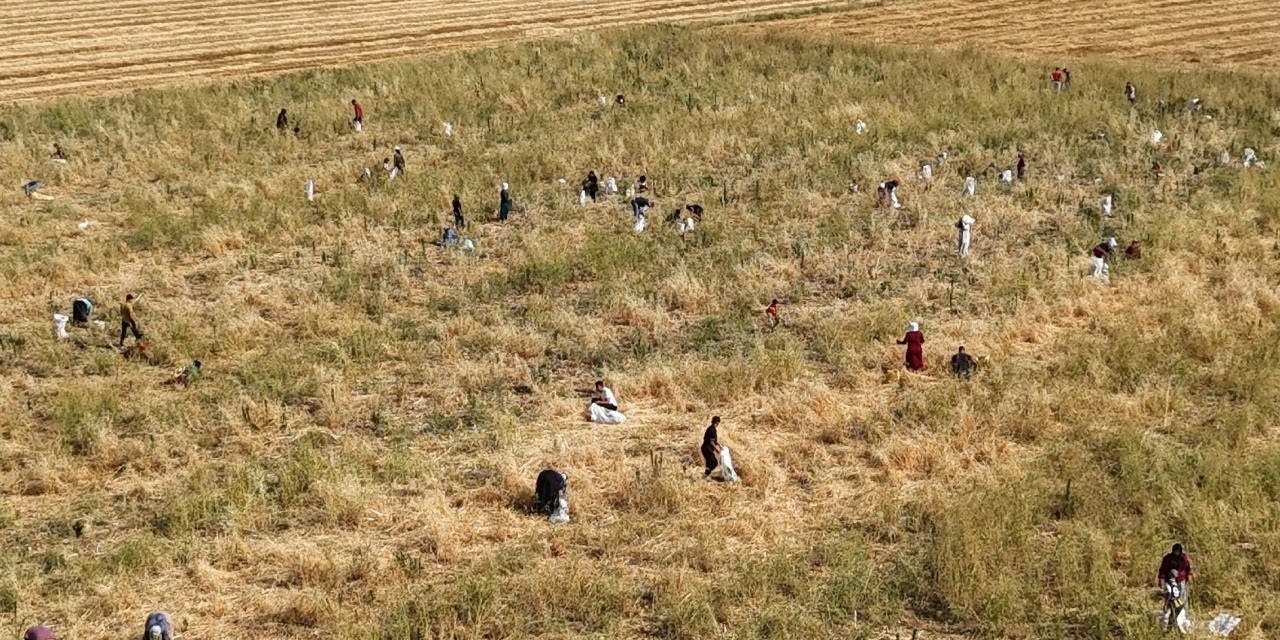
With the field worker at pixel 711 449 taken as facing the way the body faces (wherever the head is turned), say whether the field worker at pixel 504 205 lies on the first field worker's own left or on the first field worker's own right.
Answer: on the first field worker's own left

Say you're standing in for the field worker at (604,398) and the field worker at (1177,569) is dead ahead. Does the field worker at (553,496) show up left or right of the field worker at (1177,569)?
right

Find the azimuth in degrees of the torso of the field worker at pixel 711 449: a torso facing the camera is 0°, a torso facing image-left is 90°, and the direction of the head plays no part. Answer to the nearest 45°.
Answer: approximately 270°

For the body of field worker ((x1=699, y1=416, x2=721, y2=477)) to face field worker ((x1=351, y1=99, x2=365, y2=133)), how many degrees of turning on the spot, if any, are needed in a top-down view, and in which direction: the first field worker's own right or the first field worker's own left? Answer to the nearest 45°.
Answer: approximately 135° to the first field worker's own left

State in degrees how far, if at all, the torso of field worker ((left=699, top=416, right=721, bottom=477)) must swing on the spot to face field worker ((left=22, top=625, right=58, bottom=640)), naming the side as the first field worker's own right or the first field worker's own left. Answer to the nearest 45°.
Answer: approximately 135° to the first field worker's own right

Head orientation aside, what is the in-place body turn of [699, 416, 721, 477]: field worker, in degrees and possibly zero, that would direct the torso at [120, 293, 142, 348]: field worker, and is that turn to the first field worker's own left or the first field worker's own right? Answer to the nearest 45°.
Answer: approximately 135° to the first field worker's own left

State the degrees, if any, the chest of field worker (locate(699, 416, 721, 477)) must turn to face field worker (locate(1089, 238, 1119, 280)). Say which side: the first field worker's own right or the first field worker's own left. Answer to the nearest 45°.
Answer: approximately 45° to the first field worker's own left

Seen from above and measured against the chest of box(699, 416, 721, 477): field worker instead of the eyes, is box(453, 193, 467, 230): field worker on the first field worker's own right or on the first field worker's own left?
on the first field worker's own left

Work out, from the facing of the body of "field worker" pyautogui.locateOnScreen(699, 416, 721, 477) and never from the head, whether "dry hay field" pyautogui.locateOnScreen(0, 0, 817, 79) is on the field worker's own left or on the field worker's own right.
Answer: on the field worker's own left
